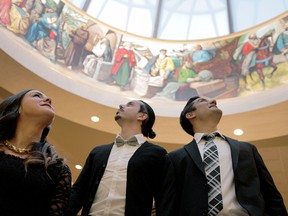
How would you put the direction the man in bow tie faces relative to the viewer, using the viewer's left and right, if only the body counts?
facing the viewer and to the left of the viewer

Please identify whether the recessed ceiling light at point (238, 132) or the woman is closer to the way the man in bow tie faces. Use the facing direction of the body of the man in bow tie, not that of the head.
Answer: the woman

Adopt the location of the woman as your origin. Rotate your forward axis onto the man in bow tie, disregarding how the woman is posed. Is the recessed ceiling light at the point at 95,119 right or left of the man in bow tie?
left

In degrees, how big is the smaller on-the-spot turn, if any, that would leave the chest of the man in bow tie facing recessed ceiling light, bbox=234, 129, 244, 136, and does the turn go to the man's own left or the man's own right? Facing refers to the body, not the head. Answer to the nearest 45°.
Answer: approximately 180°

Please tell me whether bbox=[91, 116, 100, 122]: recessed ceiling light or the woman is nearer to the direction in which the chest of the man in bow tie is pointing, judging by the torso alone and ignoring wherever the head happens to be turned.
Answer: the woman

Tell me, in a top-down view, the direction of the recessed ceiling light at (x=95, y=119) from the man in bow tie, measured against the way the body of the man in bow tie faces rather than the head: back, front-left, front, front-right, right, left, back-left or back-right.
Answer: back-right
